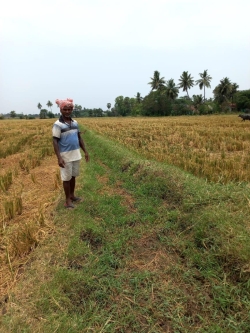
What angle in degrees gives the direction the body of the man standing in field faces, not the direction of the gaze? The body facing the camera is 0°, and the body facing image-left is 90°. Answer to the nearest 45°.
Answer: approximately 315°

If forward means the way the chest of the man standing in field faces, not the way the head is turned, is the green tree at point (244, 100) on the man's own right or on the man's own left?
on the man's own left
